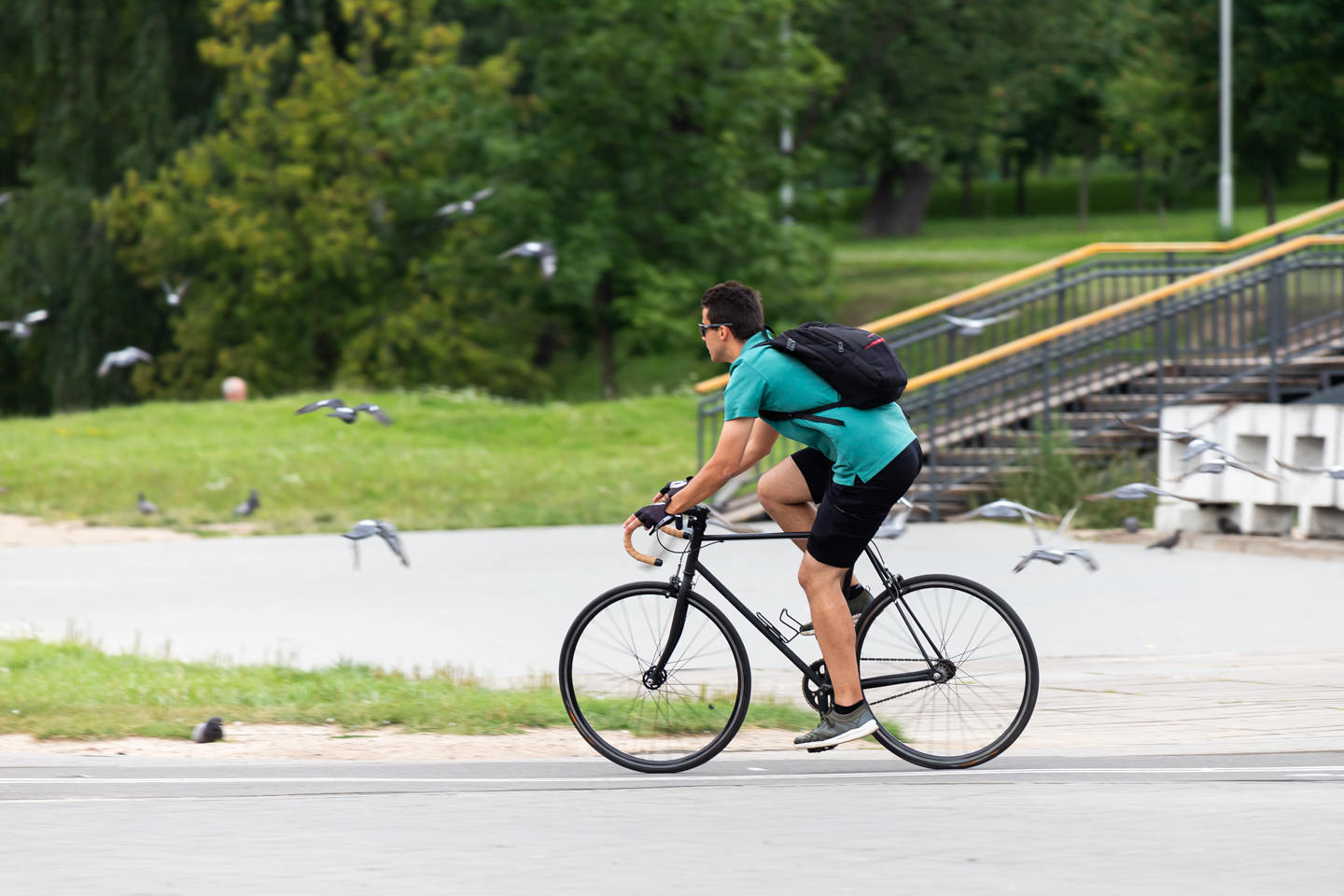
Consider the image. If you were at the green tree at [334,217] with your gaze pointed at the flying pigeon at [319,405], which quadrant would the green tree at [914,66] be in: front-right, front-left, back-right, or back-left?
back-left

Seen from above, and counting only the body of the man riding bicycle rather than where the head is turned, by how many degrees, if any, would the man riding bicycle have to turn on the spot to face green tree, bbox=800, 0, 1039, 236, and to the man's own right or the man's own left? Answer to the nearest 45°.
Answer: approximately 90° to the man's own right

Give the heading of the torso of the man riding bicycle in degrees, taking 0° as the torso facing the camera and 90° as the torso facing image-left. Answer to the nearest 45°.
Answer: approximately 90°

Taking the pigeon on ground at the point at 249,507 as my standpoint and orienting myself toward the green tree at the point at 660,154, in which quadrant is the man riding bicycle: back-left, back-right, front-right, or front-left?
back-right

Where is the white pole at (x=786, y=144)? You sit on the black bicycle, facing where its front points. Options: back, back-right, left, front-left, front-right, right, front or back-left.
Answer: right

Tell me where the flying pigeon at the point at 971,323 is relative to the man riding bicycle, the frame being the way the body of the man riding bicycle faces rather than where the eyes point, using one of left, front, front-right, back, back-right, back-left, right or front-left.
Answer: right
